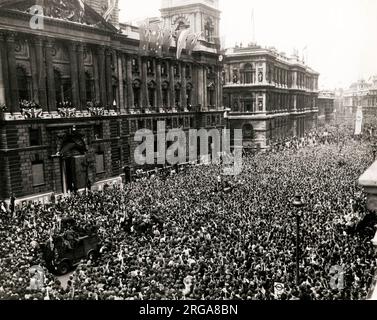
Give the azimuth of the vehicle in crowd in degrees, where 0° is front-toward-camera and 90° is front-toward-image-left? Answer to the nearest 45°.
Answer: approximately 45°

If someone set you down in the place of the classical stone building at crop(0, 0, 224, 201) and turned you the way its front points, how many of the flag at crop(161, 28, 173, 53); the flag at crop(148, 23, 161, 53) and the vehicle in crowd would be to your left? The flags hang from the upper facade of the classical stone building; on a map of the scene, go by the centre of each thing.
2

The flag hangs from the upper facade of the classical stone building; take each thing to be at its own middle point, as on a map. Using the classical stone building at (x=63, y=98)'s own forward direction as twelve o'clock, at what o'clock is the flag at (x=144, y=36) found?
The flag is roughly at 9 o'clock from the classical stone building.

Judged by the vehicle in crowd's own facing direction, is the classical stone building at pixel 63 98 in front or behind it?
behind

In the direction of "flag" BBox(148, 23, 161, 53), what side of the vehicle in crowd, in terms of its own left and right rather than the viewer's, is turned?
back

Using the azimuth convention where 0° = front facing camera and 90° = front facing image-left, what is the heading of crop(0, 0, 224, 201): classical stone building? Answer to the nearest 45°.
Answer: approximately 315°

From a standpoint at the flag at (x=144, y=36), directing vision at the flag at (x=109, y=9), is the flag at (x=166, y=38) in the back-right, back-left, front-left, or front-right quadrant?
back-right

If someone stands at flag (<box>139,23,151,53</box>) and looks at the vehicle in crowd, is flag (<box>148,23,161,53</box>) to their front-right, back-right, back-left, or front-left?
back-left
